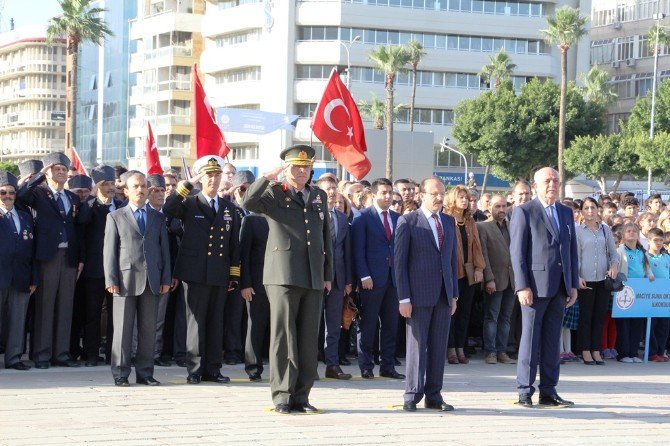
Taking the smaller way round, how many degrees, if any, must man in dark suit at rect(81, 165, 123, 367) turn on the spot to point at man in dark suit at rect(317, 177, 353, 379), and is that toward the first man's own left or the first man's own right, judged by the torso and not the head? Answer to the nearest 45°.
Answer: approximately 45° to the first man's own left

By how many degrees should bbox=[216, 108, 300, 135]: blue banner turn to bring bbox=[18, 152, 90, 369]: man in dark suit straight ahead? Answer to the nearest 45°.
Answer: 0° — it already faces them

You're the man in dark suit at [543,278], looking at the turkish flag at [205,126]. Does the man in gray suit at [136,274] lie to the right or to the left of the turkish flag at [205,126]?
left

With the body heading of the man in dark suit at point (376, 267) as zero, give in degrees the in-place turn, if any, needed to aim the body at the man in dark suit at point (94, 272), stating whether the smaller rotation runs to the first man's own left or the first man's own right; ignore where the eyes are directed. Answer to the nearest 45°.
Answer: approximately 135° to the first man's own right

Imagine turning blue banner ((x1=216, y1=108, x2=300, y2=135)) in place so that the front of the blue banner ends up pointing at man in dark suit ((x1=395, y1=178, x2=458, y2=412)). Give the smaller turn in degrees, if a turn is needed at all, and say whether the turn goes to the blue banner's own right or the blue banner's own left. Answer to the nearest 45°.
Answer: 0° — it already faces them

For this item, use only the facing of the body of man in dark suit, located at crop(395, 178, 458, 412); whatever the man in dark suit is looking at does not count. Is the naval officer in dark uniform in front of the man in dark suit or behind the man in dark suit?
behind
